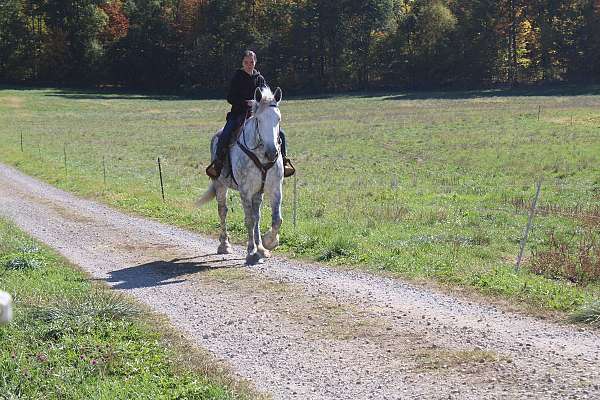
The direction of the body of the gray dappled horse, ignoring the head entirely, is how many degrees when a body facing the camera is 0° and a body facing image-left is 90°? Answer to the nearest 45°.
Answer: approximately 315°
